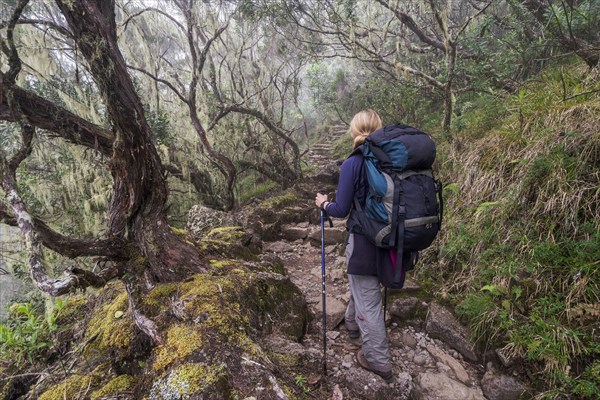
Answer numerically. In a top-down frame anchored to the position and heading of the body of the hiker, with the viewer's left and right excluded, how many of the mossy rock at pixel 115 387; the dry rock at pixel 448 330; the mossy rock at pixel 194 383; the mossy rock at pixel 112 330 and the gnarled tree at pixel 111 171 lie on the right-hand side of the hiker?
1

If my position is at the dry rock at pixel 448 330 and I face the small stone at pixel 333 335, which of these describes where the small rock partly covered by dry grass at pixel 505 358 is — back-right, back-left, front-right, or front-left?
back-left

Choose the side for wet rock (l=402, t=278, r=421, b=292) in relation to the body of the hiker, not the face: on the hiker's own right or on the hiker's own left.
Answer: on the hiker's own right

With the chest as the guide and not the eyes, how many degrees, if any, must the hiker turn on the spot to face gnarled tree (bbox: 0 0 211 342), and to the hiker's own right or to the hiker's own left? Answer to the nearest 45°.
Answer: approximately 45° to the hiker's own left

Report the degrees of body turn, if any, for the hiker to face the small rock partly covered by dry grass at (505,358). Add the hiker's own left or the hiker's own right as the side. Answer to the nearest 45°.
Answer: approximately 135° to the hiker's own right

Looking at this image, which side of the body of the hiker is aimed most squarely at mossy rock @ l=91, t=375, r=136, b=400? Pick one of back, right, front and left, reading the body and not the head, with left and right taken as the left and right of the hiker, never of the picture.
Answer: left

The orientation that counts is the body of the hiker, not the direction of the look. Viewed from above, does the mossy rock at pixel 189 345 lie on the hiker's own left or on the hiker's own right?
on the hiker's own left

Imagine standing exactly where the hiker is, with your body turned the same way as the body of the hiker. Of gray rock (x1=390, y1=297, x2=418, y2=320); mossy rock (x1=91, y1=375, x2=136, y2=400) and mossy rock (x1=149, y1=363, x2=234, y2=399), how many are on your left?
2

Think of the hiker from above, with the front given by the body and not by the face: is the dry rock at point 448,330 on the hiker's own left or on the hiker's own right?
on the hiker's own right

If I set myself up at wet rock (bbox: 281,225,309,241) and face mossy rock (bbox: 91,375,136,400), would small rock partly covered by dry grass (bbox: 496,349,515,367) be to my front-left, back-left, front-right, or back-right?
front-left

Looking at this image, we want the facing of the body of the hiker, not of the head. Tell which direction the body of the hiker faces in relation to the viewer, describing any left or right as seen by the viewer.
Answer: facing away from the viewer and to the left of the viewer

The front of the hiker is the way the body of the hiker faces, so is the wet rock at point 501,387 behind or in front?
behind

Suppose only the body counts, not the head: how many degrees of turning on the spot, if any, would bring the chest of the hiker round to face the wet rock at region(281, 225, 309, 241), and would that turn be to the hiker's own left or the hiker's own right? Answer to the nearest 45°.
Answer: approximately 45° to the hiker's own right

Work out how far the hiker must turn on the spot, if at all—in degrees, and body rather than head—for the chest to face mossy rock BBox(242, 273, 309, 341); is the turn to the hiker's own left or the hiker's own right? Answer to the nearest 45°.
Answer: approximately 45° to the hiker's own left

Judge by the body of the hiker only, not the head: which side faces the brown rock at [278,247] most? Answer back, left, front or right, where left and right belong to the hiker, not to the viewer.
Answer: front
